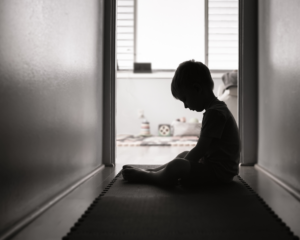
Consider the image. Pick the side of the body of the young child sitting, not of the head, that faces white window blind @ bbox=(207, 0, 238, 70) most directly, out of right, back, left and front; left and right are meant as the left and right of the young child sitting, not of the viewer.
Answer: right

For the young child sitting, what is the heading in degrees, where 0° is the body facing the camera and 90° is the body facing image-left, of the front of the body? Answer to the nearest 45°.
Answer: approximately 90°

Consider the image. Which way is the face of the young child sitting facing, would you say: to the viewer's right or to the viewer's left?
to the viewer's left

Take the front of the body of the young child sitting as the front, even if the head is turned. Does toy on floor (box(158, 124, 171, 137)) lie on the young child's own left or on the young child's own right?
on the young child's own right

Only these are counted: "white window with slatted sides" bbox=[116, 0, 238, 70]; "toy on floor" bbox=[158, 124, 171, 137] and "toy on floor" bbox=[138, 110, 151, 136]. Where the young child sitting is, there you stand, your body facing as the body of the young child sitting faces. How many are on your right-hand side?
3

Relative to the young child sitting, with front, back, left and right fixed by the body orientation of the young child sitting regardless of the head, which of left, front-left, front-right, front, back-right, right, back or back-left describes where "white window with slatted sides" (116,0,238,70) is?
right

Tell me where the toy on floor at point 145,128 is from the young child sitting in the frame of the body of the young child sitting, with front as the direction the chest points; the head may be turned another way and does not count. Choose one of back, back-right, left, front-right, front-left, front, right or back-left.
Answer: right
